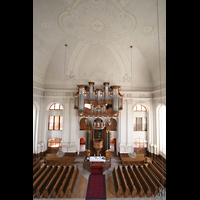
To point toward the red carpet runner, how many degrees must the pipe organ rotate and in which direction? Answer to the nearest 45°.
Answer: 0° — it already faces it

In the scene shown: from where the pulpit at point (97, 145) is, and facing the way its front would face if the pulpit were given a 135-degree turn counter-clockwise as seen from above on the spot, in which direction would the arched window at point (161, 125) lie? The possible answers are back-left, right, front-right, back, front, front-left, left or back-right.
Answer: front-right

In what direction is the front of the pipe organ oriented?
toward the camera

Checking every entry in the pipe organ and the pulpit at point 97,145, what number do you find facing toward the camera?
2

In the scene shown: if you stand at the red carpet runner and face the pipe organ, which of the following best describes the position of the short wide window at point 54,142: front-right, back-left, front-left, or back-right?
front-left

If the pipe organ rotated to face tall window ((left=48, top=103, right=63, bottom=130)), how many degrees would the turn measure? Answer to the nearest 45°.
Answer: approximately 135° to its right

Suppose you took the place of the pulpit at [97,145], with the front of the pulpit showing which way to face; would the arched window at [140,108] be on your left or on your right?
on your left

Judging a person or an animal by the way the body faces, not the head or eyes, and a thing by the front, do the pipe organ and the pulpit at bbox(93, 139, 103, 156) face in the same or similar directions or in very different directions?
same or similar directions

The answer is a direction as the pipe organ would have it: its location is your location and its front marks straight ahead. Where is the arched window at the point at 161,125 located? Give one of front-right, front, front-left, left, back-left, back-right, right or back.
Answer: left
